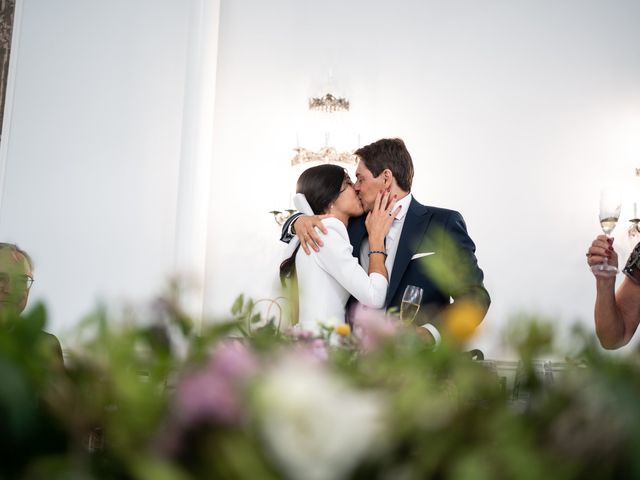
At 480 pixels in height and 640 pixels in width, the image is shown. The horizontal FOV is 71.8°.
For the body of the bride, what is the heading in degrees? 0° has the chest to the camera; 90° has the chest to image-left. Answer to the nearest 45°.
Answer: approximately 270°

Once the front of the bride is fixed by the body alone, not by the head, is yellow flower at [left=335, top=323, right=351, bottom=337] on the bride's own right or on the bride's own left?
on the bride's own right

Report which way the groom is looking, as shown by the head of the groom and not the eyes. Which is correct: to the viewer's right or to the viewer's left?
to the viewer's left

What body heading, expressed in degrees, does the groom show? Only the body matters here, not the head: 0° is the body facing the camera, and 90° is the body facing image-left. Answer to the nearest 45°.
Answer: approximately 45°

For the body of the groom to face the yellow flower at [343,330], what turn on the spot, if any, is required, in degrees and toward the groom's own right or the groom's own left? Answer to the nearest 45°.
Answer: approximately 45° to the groom's own left

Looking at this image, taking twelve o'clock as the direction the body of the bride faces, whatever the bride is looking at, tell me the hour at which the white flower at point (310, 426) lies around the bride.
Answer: The white flower is roughly at 3 o'clock from the bride.

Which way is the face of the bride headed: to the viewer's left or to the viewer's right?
to the viewer's right

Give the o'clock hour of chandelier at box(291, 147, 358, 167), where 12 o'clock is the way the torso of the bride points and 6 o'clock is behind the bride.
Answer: The chandelier is roughly at 9 o'clock from the bride.
